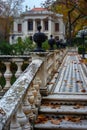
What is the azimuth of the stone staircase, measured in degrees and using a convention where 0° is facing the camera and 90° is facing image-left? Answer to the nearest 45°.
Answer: approximately 0°
